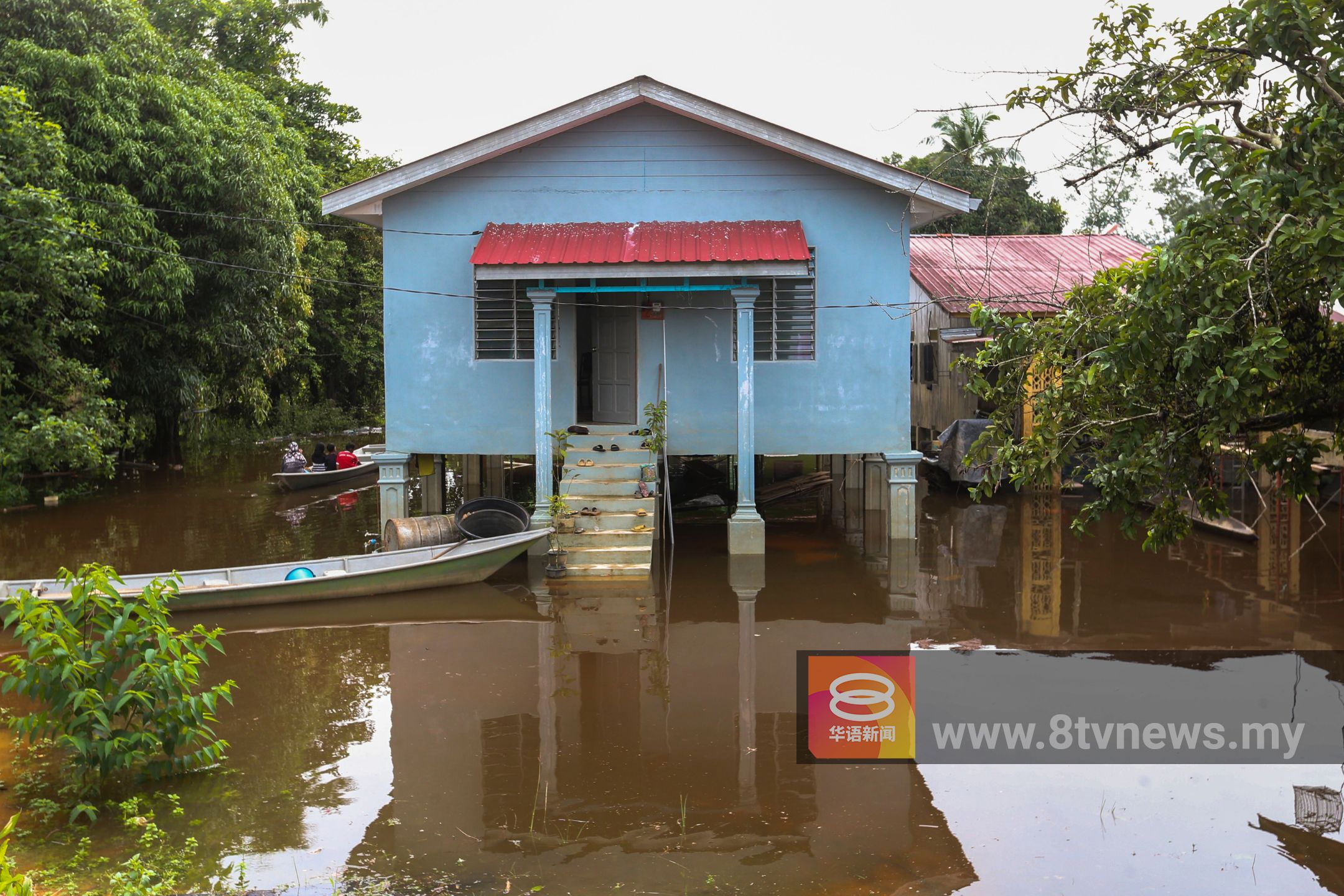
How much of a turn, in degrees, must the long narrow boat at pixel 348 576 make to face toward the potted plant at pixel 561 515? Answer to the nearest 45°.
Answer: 0° — it already faces it

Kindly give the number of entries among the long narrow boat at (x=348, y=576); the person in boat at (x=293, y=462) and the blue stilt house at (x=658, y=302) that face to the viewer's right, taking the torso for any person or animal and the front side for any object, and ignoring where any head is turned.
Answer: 1

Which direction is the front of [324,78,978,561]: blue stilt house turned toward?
toward the camera

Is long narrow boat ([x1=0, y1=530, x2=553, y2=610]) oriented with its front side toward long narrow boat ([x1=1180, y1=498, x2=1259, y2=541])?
yes

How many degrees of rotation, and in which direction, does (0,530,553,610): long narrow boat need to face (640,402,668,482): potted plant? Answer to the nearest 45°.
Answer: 0° — it already faces it

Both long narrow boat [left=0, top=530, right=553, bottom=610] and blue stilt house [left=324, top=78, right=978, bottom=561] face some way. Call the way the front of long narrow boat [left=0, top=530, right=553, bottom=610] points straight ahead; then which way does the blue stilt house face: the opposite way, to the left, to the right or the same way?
to the right

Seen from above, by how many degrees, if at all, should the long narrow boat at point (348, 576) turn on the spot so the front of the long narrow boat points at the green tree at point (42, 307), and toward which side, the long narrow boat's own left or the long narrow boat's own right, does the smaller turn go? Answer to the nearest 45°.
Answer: approximately 135° to the long narrow boat's own left

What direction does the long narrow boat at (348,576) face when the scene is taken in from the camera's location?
facing to the right of the viewer

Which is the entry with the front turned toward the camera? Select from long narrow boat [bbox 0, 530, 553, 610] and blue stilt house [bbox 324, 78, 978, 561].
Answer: the blue stilt house

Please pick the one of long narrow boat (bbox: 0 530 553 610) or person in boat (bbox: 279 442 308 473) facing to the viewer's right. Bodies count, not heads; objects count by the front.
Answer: the long narrow boat

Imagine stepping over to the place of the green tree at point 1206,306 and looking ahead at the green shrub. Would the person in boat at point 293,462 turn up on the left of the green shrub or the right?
right
